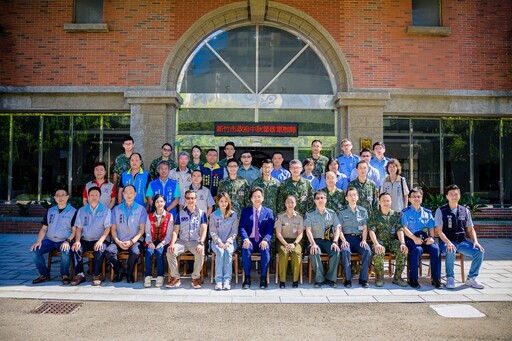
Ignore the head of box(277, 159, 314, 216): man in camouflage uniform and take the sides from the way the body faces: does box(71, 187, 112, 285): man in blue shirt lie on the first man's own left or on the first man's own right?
on the first man's own right

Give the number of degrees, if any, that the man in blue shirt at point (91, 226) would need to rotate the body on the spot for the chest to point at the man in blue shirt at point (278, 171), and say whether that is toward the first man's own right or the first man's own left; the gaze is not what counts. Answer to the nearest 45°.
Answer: approximately 90° to the first man's own left

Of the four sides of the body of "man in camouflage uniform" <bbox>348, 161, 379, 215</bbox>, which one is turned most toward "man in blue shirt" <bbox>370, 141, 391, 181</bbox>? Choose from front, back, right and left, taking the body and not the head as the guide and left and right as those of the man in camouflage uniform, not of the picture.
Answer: back

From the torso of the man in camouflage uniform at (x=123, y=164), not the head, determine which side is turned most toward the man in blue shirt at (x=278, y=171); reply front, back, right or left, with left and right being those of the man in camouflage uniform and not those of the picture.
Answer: left

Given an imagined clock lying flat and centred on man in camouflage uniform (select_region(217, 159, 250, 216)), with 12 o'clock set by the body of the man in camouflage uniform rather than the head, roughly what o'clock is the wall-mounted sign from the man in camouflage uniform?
The wall-mounted sign is roughly at 6 o'clock from the man in camouflage uniform.

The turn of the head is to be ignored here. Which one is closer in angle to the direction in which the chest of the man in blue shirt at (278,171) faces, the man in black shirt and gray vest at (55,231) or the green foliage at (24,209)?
the man in black shirt and gray vest

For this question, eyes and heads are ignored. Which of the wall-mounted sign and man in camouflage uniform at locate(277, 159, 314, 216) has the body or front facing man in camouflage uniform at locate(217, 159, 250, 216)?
the wall-mounted sign

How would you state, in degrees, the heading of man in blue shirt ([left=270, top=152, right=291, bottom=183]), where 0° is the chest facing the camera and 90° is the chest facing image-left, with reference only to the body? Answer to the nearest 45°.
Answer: approximately 0°

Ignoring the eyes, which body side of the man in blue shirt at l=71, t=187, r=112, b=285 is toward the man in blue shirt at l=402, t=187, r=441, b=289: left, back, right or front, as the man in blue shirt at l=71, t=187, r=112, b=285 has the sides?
left

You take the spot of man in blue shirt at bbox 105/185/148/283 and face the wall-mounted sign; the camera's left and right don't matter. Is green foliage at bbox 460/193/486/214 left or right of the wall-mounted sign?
right
